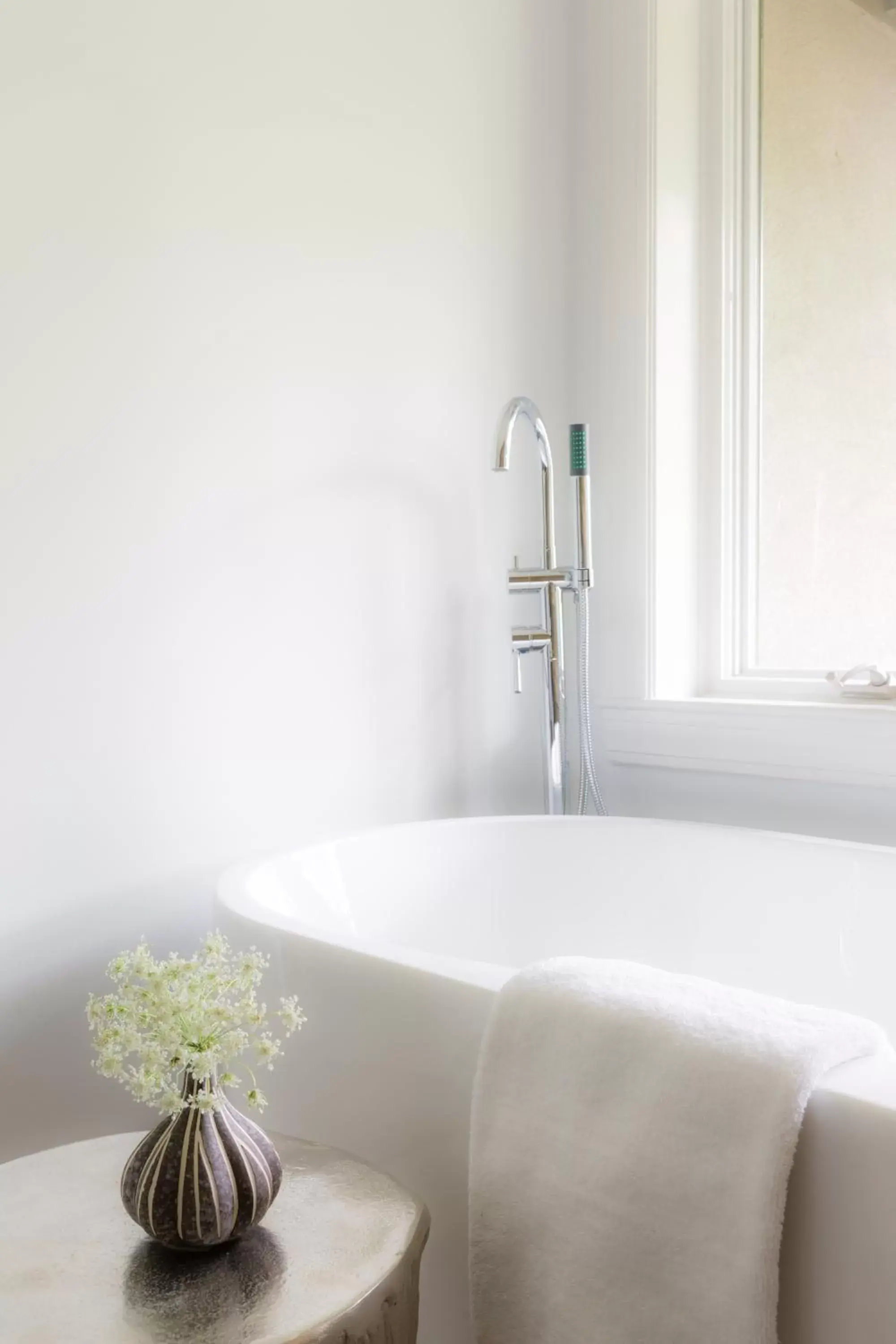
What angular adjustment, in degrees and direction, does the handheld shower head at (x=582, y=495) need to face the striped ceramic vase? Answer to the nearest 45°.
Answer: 0° — it already faces it

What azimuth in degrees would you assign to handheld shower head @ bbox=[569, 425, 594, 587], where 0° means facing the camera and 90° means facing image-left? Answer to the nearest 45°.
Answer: approximately 0°

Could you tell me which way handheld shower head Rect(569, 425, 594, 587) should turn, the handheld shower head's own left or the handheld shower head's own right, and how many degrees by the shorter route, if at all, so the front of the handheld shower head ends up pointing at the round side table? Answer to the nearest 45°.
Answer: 0° — it already faces it

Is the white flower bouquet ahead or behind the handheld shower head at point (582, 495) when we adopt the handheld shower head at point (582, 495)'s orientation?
ahead
